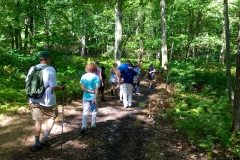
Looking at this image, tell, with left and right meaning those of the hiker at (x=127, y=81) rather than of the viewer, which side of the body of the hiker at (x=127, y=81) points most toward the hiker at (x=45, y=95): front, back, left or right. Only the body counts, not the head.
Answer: back

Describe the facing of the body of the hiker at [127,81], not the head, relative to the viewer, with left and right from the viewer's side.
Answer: facing away from the viewer

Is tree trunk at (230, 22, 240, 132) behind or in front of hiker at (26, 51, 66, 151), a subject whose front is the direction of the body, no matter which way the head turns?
in front

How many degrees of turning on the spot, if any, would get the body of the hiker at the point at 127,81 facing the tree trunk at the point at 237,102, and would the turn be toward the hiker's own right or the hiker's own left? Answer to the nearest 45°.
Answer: approximately 135° to the hiker's own right

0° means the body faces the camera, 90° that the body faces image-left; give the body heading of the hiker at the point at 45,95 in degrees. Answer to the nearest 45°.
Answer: approximately 225°

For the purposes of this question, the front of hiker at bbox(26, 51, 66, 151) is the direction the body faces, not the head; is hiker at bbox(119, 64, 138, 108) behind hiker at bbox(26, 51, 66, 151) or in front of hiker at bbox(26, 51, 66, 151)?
in front
